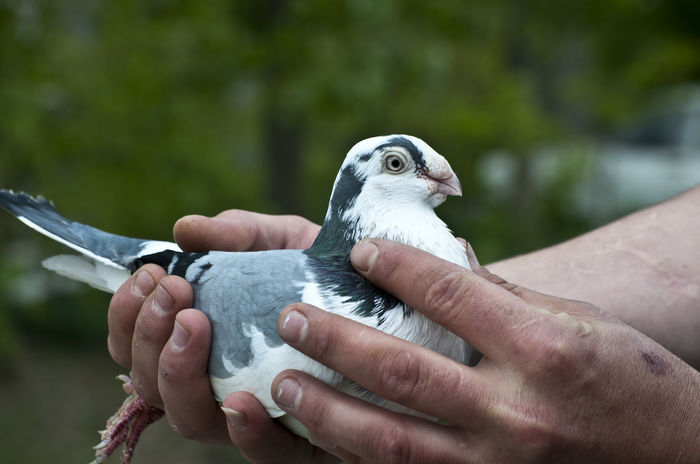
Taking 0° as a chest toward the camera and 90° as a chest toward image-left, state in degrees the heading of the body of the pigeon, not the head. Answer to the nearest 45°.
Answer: approximately 270°
